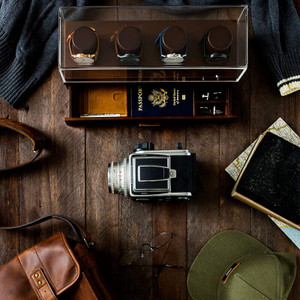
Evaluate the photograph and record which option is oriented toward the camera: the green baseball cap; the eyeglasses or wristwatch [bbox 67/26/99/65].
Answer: the wristwatch

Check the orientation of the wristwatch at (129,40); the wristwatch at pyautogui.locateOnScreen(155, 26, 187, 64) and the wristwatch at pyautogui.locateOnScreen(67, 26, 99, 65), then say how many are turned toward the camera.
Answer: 3

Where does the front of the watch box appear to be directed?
toward the camera

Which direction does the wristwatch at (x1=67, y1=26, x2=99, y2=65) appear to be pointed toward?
toward the camera

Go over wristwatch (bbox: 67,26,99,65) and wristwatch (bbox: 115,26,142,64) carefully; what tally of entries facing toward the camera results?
2

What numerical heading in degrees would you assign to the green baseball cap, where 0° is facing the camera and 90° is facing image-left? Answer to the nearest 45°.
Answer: approximately 135°

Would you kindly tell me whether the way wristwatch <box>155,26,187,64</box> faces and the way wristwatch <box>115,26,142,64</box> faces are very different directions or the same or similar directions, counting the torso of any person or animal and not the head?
same or similar directions
